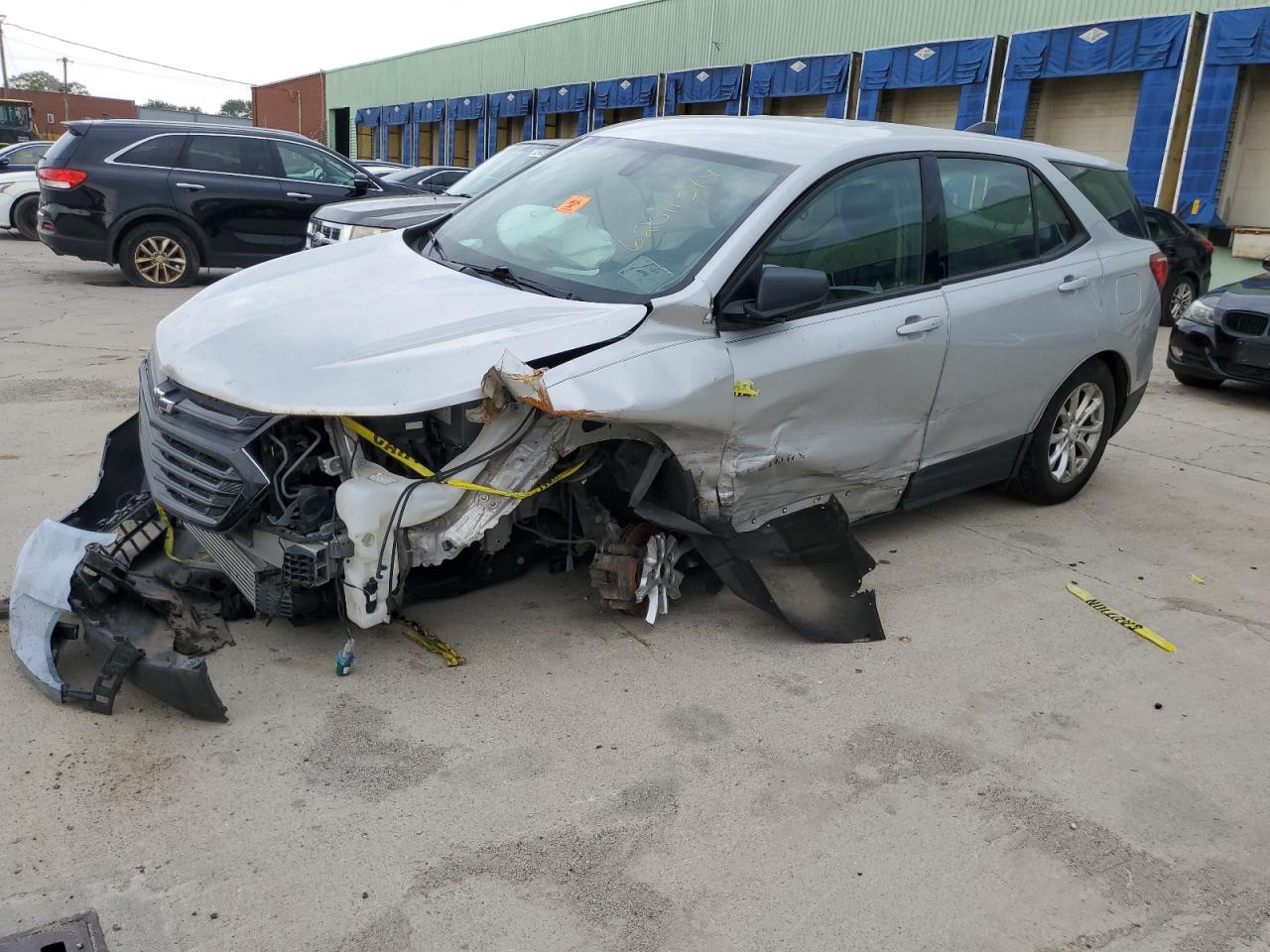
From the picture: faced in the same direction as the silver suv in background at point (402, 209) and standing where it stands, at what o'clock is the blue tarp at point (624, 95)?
The blue tarp is roughly at 5 o'clock from the silver suv in background.

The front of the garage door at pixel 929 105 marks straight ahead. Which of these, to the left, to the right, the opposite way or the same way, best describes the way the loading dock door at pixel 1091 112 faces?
the same way

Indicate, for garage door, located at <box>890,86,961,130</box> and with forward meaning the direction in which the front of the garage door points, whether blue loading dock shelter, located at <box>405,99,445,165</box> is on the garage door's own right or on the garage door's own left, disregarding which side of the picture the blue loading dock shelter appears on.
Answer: on the garage door's own right

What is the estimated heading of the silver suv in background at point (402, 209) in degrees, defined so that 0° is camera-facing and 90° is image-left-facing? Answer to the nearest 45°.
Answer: approximately 45°

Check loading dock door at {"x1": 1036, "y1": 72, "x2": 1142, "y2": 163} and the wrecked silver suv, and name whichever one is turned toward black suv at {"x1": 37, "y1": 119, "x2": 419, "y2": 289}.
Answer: the loading dock door

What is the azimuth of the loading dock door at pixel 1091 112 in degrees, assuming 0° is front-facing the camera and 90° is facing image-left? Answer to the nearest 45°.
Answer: approximately 45°

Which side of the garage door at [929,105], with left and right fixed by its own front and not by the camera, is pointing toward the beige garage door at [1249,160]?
left

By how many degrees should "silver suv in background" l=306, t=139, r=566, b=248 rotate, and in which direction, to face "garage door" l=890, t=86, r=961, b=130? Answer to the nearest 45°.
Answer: approximately 180°

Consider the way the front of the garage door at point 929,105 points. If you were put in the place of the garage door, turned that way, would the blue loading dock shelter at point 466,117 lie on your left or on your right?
on your right

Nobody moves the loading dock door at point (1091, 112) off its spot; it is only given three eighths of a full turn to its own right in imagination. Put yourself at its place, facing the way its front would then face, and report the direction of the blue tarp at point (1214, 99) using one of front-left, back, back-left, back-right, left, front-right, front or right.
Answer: back-right

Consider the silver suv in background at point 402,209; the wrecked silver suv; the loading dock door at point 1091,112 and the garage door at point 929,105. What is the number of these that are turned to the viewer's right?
0

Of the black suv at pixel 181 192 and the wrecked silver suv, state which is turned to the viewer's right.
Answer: the black suv

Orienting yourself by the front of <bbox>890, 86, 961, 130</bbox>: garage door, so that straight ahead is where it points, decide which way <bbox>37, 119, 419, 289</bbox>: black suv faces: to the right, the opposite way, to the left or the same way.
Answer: the opposite way

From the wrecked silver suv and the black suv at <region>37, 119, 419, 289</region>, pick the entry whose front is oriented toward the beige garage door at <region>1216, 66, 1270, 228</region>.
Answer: the black suv

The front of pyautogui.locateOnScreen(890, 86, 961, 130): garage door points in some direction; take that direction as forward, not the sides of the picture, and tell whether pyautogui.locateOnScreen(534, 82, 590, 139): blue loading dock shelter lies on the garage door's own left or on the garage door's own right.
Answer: on the garage door's own right

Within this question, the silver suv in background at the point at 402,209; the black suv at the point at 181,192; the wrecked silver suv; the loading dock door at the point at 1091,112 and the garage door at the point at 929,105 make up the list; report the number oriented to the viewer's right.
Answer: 1

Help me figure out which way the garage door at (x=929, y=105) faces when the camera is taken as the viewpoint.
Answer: facing the viewer and to the left of the viewer
